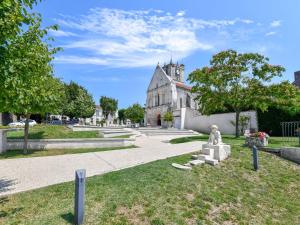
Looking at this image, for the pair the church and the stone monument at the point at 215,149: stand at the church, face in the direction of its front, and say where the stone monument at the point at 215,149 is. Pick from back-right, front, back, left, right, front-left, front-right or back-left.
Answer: front-left

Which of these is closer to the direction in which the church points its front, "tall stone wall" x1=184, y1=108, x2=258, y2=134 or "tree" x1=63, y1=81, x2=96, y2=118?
the tree

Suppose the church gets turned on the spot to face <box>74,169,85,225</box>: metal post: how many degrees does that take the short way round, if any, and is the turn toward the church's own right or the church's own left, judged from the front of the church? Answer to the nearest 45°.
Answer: approximately 45° to the church's own left

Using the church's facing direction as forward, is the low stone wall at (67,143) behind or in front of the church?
in front

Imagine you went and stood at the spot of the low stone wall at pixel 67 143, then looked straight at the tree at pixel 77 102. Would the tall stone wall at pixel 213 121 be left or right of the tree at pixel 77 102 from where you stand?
right

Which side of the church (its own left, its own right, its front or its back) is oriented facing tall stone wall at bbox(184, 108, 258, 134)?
left

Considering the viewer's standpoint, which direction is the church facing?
facing the viewer and to the left of the viewer

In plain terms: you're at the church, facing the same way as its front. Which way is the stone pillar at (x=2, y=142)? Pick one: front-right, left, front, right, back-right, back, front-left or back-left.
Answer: front-left

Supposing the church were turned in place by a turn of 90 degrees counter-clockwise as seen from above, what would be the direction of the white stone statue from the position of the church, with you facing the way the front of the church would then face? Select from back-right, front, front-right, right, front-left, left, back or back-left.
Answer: front-right

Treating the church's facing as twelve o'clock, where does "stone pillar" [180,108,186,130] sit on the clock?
The stone pillar is roughly at 10 o'clock from the church.

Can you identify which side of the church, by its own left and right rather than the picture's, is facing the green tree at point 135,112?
right
